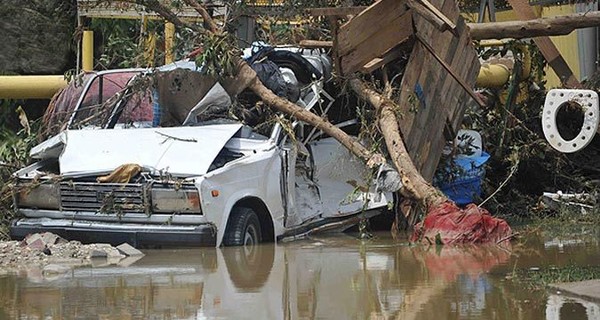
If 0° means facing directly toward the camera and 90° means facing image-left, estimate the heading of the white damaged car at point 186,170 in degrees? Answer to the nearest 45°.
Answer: approximately 45°

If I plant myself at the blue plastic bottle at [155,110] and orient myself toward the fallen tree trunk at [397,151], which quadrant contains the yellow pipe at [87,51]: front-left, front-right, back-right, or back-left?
back-left

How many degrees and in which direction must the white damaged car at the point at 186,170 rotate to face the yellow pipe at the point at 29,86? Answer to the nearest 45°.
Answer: approximately 90° to its right

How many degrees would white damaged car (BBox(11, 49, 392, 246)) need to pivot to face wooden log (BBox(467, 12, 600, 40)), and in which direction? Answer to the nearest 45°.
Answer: approximately 135° to its left

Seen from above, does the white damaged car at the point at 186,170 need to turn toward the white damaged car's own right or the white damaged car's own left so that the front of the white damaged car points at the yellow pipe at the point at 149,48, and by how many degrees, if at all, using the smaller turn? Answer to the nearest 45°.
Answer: approximately 135° to the white damaged car's own right

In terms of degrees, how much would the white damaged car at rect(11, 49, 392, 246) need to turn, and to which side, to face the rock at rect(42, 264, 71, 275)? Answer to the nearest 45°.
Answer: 0° — it already faces it

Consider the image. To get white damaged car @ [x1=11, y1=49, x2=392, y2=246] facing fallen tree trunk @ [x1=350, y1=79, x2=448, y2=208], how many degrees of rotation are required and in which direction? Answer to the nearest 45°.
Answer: approximately 135° to its left
